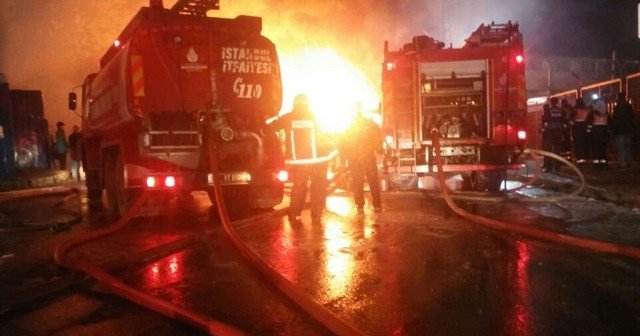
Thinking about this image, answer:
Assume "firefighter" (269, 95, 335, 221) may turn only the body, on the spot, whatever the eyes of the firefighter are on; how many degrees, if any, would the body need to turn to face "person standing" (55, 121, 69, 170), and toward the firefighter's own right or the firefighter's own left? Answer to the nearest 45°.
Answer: approximately 45° to the firefighter's own left

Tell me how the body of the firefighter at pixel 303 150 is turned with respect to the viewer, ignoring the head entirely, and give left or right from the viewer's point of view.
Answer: facing away from the viewer

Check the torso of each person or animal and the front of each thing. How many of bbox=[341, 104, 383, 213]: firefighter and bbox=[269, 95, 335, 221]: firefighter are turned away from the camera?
2

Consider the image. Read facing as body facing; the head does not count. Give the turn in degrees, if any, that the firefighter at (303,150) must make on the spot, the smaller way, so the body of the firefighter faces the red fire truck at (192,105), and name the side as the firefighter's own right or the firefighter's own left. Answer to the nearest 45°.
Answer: approximately 90° to the firefighter's own left

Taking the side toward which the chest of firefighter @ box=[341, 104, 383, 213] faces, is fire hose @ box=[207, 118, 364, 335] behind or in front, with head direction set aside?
behind

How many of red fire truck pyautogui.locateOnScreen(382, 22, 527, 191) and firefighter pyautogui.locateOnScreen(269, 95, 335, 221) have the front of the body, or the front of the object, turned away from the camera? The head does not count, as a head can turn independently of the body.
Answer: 2

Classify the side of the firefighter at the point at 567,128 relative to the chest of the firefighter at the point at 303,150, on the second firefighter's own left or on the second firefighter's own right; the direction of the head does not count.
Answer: on the second firefighter's own right

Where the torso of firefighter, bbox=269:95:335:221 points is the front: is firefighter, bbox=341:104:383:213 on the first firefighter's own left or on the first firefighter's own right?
on the first firefighter's own right

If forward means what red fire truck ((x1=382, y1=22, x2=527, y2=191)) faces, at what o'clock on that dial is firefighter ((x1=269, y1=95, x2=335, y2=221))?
The firefighter is roughly at 7 o'clock from the red fire truck.

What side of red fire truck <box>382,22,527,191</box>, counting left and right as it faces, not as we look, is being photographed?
back

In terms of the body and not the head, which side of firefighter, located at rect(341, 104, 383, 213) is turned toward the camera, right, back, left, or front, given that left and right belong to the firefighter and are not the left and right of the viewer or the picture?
back
